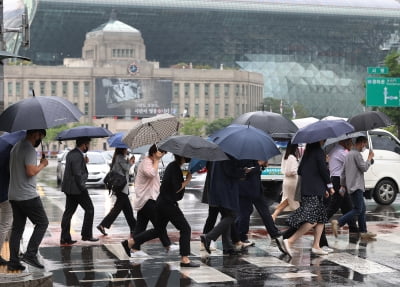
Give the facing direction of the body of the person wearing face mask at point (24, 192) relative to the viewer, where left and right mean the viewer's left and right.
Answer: facing to the right of the viewer

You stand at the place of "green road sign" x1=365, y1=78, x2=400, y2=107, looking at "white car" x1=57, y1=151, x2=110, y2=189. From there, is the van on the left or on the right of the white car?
left

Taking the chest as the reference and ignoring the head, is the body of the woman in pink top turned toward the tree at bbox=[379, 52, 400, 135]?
no

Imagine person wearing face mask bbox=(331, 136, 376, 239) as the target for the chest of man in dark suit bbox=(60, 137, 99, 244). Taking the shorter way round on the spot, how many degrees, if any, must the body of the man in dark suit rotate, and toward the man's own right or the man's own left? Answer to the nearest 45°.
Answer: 0° — they already face them

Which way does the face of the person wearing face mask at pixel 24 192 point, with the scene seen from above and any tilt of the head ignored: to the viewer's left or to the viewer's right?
to the viewer's right

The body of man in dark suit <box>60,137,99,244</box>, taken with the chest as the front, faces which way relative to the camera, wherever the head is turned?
to the viewer's right

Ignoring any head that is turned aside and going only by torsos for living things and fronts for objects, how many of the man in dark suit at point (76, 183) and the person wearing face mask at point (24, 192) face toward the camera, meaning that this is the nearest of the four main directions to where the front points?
0

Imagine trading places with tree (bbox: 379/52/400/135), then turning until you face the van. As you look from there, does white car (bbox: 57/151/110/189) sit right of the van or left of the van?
right

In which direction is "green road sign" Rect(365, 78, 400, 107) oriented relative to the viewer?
toward the camera
